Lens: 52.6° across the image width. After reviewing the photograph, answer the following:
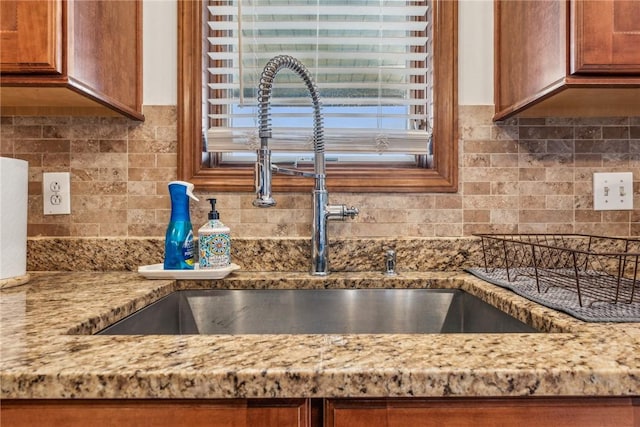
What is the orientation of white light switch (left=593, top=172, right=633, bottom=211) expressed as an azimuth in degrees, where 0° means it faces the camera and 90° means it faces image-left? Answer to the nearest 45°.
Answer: approximately 0°

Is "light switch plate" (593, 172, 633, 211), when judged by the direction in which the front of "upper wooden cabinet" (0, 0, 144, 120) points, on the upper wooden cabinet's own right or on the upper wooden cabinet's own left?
on the upper wooden cabinet's own left

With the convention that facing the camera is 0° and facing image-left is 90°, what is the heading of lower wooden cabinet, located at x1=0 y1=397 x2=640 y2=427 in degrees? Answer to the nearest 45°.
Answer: approximately 0°

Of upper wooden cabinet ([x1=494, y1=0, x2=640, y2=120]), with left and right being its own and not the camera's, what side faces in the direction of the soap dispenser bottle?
right

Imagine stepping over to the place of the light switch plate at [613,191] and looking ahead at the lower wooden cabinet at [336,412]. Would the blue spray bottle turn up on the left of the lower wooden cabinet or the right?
right
